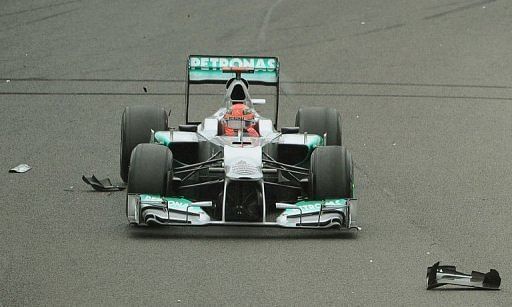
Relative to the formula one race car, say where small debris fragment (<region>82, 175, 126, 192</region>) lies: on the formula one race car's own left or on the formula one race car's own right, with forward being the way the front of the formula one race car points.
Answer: on the formula one race car's own right

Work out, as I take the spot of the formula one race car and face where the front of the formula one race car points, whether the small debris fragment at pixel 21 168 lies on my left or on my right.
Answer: on my right

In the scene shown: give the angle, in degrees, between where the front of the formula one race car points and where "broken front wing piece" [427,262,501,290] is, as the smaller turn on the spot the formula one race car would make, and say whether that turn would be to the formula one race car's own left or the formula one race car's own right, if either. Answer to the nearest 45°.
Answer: approximately 45° to the formula one race car's own left

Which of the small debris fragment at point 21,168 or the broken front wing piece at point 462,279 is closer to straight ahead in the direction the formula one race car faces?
the broken front wing piece

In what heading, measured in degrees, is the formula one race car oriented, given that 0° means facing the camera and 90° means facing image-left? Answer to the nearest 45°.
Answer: approximately 0°
